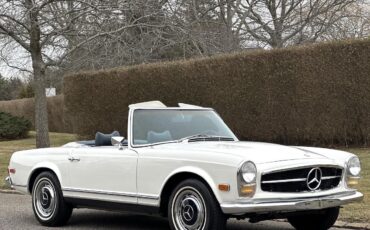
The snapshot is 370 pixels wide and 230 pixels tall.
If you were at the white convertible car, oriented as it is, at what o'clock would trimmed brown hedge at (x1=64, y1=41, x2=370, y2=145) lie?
The trimmed brown hedge is roughly at 8 o'clock from the white convertible car.

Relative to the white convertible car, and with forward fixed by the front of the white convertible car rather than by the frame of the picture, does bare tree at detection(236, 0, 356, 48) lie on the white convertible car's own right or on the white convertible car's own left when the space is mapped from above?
on the white convertible car's own left

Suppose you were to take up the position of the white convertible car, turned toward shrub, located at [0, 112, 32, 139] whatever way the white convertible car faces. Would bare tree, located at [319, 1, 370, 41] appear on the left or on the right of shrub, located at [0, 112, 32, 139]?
right

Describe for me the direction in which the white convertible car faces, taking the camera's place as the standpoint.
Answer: facing the viewer and to the right of the viewer
